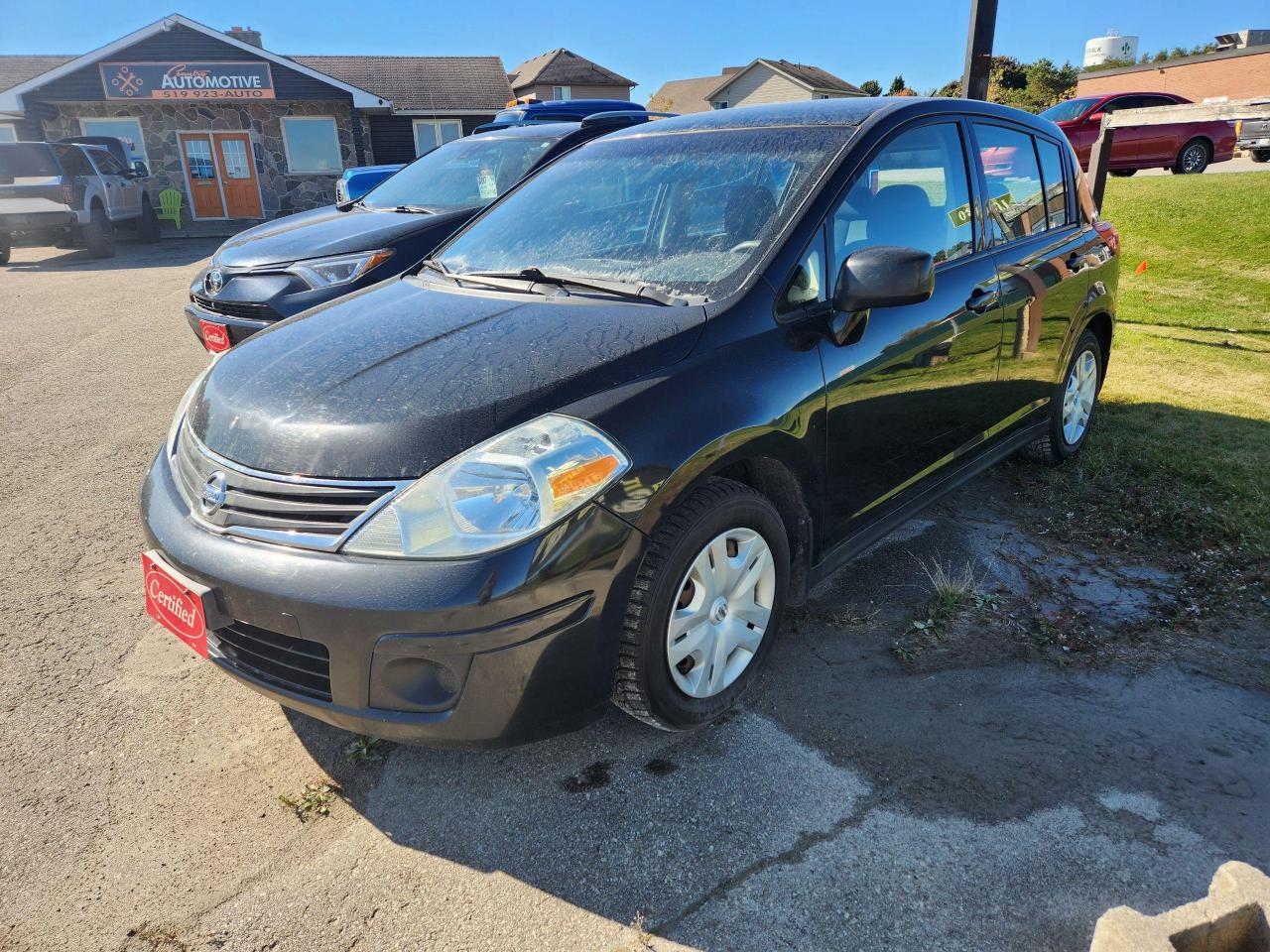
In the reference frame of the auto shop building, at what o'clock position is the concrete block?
The concrete block is roughly at 12 o'clock from the auto shop building.

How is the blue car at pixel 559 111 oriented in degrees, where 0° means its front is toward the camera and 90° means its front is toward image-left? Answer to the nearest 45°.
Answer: approximately 45°

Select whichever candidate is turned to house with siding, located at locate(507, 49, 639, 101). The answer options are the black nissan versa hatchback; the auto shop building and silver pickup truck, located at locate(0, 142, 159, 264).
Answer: the silver pickup truck

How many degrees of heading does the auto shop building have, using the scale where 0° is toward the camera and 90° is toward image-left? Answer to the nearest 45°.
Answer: approximately 0°

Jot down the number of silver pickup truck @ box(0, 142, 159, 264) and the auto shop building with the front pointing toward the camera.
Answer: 1

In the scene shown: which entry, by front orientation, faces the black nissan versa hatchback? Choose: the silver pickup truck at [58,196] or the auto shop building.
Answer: the auto shop building

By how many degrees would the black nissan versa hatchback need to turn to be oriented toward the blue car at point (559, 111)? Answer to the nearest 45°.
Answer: approximately 135° to its right

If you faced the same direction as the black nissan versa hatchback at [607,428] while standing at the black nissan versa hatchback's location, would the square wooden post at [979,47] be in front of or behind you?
behind

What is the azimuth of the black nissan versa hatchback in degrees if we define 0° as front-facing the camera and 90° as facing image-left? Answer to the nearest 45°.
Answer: approximately 45°
